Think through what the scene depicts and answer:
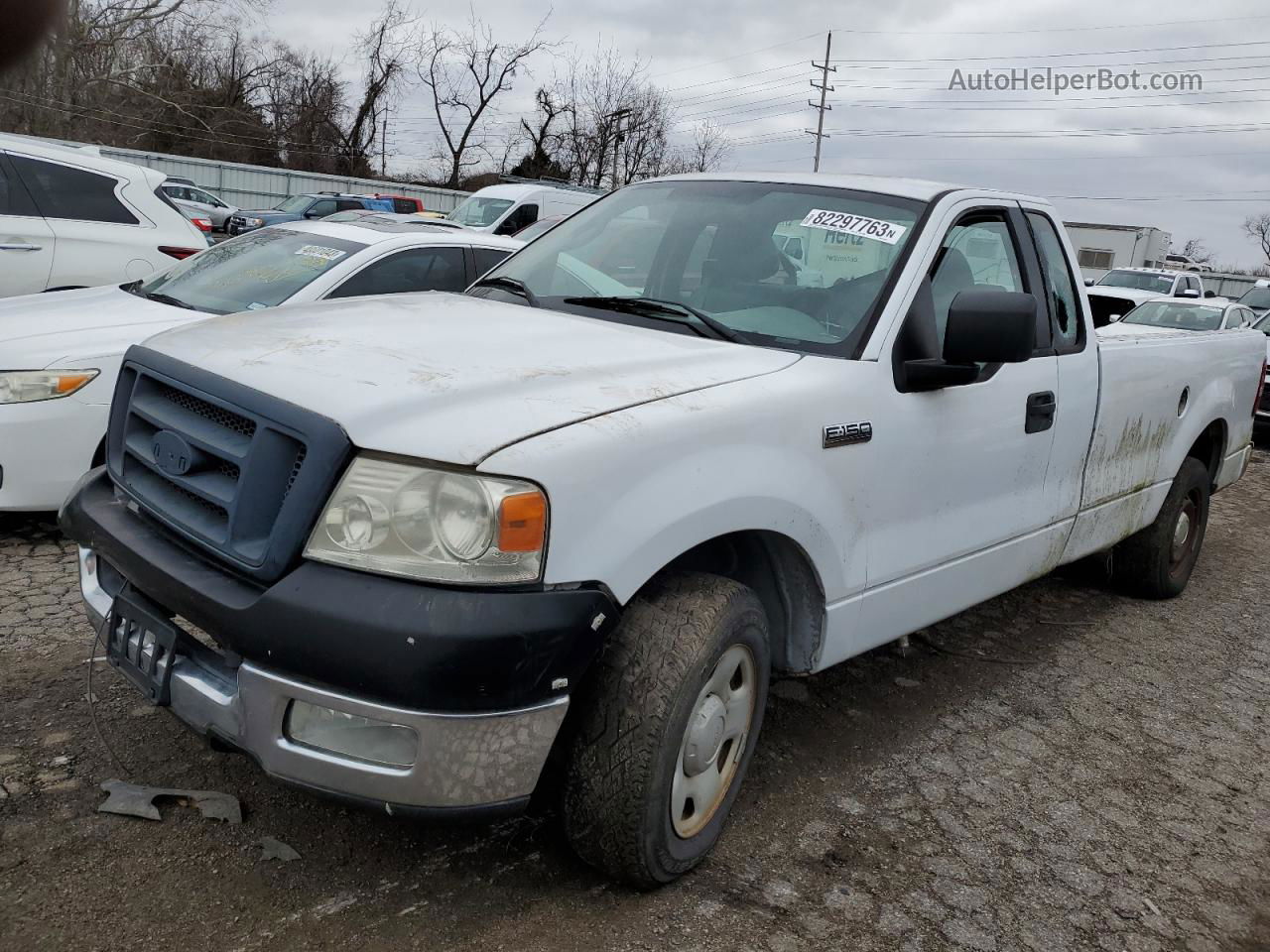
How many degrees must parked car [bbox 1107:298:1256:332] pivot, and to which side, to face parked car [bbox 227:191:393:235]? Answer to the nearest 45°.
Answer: approximately 45° to its right

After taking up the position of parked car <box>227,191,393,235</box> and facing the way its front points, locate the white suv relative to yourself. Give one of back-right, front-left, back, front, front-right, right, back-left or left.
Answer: front-left

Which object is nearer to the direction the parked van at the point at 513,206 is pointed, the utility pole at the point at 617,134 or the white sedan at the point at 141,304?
the white sedan

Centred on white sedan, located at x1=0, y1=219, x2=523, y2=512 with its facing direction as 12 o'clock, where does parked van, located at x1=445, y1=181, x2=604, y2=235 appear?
The parked van is roughly at 5 o'clock from the white sedan.

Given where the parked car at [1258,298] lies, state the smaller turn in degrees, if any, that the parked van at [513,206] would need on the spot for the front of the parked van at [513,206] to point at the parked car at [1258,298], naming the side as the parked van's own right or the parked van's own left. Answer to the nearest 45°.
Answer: approximately 135° to the parked van's own left

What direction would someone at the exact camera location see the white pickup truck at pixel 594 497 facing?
facing the viewer and to the left of the viewer

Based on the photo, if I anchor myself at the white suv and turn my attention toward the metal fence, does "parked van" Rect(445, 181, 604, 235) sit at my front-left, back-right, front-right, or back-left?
front-right

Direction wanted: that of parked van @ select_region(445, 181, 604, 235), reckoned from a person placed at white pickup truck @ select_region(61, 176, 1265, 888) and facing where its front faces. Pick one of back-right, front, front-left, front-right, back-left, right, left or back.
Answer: back-right

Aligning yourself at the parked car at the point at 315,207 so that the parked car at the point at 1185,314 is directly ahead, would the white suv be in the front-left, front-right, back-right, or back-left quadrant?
front-right

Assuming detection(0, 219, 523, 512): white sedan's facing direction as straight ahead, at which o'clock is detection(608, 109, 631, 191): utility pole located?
The utility pole is roughly at 5 o'clock from the white sedan.

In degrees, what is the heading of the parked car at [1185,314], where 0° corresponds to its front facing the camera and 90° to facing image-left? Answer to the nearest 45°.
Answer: approximately 45°

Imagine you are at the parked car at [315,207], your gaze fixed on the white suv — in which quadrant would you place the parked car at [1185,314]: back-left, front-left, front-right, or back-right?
front-left

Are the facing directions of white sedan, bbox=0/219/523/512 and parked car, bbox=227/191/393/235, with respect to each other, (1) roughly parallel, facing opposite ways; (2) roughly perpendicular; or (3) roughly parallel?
roughly parallel
